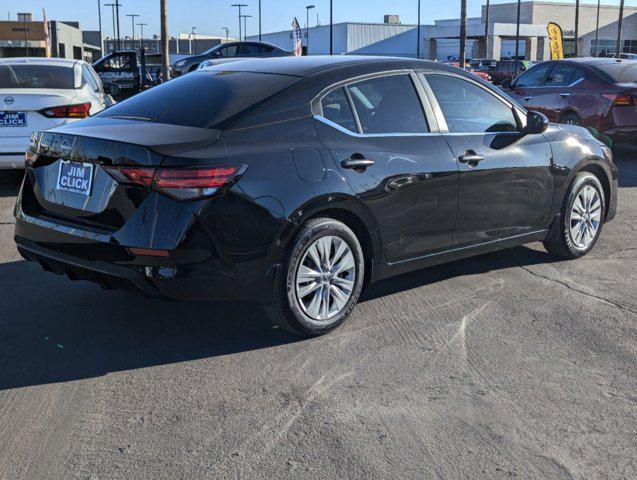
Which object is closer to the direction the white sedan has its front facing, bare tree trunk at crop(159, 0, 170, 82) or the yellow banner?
the bare tree trunk

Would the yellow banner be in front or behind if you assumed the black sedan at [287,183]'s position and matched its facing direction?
in front

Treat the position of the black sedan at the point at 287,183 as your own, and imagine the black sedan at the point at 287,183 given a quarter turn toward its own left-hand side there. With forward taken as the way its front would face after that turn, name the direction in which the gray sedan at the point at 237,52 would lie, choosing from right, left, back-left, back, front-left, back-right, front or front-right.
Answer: front-right

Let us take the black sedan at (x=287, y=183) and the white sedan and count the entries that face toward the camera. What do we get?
0

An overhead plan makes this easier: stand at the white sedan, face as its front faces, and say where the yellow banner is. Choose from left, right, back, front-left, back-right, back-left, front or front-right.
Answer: front-right

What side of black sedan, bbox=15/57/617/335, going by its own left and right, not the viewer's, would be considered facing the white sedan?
left

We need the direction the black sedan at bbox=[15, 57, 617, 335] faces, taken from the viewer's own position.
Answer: facing away from the viewer and to the right of the viewer

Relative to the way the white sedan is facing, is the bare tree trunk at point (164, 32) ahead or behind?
ahead

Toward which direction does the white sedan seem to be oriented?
away from the camera

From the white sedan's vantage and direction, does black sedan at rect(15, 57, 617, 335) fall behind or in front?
behind

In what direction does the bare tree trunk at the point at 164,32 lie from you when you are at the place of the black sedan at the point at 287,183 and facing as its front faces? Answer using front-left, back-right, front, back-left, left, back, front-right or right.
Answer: front-left

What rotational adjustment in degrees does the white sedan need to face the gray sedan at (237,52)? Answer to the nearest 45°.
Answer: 0° — it already faces it
